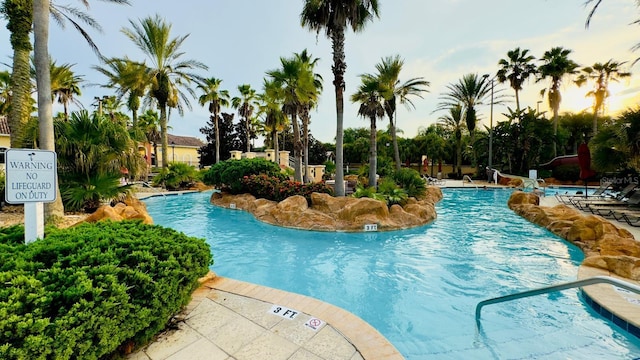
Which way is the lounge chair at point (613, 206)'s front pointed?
to the viewer's left

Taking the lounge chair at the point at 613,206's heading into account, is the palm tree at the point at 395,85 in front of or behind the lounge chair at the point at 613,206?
in front

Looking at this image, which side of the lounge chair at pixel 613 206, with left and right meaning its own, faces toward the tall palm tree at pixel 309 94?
front

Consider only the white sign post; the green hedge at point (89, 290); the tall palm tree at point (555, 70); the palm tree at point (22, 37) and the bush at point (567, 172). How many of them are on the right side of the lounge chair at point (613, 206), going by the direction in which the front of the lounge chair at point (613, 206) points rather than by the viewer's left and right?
2

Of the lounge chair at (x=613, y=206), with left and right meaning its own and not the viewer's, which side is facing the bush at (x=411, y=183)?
front

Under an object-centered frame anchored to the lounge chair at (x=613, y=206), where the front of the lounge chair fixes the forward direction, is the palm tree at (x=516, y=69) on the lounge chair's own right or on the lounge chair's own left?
on the lounge chair's own right

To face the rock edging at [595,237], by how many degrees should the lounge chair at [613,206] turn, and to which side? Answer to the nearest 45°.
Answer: approximately 90° to its left

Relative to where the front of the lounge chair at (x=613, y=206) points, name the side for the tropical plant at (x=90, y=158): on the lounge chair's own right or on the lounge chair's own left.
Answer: on the lounge chair's own left

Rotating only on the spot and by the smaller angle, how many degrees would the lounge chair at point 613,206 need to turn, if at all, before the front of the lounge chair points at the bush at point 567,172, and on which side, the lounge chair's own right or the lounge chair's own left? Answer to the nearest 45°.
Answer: approximately 90° to the lounge chair's own right

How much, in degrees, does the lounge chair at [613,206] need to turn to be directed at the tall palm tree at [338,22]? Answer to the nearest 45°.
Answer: approximately 45° to its left

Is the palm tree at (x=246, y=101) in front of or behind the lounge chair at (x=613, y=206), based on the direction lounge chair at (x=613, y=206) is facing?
in front

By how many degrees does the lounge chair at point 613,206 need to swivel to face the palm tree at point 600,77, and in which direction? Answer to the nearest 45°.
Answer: approximately 90° to its right

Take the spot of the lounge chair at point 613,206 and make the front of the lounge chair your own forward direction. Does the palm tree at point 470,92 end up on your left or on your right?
on your right
